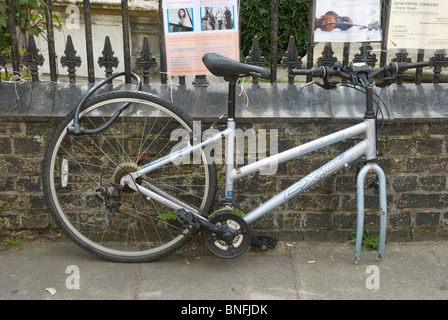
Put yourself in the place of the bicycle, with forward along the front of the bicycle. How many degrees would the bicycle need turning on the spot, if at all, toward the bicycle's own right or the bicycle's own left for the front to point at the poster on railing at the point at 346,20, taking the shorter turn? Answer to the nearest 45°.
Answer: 0° — it already faces it

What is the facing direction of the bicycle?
to the viewer's right

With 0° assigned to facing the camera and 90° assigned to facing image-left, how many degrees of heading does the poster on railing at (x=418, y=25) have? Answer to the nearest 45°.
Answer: approximately 0°

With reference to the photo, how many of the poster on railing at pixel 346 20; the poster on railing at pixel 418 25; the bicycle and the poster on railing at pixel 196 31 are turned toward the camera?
3

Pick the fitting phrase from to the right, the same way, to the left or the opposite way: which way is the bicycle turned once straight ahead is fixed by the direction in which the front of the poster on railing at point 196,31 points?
to the left

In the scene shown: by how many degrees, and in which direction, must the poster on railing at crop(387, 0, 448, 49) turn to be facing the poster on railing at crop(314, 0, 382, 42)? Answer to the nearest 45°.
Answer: approximately 45° to its right

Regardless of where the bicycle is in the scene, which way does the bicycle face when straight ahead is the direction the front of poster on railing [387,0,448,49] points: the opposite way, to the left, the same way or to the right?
to the left

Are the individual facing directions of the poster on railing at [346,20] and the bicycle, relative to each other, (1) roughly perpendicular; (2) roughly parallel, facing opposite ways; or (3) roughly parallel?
roughly perpendicular
